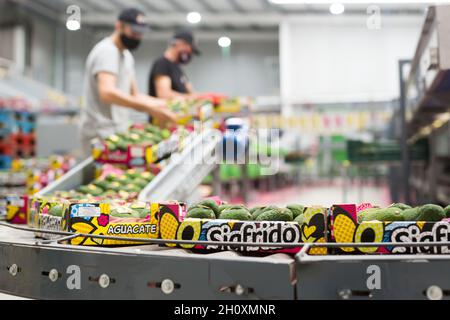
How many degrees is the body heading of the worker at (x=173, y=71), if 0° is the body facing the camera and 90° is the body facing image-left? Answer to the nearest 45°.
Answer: approximately 315°

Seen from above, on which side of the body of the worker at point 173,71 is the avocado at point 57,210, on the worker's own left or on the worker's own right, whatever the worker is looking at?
on the worker's own right

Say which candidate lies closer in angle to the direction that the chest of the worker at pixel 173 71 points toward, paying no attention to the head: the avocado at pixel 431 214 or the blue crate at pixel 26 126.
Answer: the avocado

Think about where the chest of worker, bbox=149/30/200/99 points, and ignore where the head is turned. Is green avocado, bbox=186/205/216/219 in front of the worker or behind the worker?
in front

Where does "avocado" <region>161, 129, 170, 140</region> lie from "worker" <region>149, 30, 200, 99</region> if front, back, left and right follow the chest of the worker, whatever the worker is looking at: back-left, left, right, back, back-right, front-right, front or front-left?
front-right

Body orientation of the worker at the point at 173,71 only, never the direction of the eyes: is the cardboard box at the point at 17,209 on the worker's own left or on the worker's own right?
on the worker's own right

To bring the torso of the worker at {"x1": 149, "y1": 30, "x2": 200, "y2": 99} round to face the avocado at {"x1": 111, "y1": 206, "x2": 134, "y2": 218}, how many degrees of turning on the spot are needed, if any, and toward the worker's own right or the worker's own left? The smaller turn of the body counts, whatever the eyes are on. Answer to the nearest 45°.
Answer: approximately 45° to the worker's own right

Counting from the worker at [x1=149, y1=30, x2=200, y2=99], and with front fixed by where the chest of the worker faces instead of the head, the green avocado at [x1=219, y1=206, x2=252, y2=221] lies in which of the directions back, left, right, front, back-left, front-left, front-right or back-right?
front-right

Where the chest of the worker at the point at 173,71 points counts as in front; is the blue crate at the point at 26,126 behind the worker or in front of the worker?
behind
